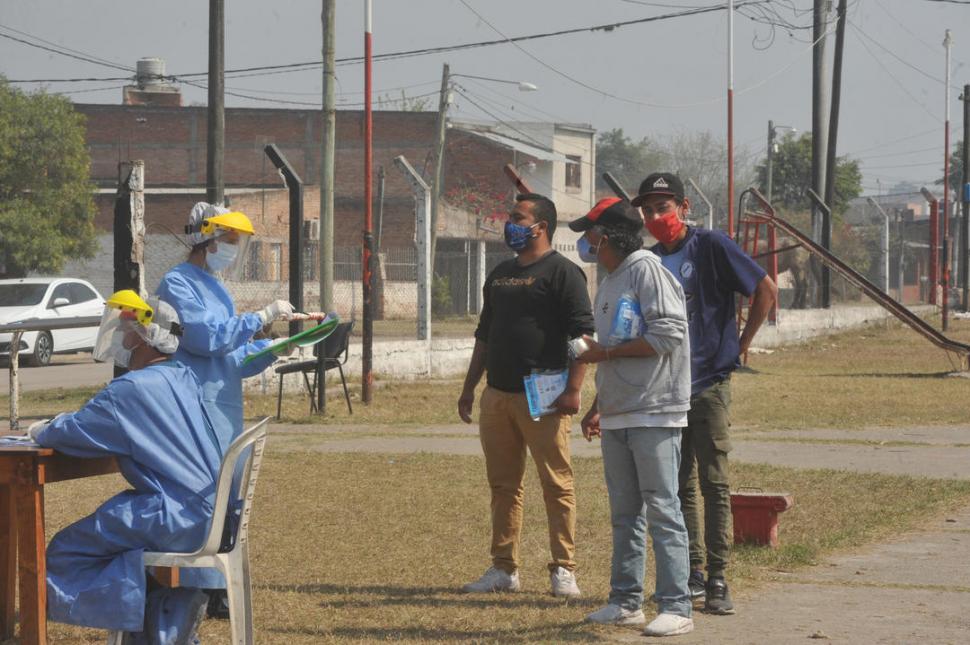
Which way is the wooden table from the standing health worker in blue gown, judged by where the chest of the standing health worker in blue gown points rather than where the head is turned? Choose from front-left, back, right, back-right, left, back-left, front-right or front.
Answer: back-right

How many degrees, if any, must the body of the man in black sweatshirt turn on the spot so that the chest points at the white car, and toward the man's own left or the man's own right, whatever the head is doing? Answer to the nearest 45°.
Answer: approximately 90° to the man's own right

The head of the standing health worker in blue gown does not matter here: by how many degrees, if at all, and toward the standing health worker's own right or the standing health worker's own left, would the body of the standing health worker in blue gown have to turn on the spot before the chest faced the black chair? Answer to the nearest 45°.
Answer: approximately 90° to the standing health worker's own left

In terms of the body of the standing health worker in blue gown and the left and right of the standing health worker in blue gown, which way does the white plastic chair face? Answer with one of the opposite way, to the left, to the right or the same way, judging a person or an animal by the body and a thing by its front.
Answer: the opposite way

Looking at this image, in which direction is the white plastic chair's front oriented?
to the viewer's left

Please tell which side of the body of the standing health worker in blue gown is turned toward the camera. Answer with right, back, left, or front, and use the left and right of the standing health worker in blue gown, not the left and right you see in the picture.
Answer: right

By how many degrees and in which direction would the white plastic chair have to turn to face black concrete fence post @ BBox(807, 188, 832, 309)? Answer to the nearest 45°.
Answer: approximately 135° to its right

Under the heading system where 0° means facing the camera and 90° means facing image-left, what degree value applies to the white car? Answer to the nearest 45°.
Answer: approximately 45°

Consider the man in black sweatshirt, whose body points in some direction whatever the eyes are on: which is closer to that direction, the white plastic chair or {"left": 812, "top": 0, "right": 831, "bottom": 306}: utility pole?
the white plastic chair

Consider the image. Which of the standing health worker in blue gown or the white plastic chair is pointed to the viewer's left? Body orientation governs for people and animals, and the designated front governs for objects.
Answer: the white plastic chair

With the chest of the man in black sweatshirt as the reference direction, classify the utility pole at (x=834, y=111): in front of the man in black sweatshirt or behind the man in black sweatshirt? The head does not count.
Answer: behind

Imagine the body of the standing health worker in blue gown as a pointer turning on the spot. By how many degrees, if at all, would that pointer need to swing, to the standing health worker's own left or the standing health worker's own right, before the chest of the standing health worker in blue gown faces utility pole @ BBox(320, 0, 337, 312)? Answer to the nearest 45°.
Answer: approximately 90° to the standing health worker's own left
